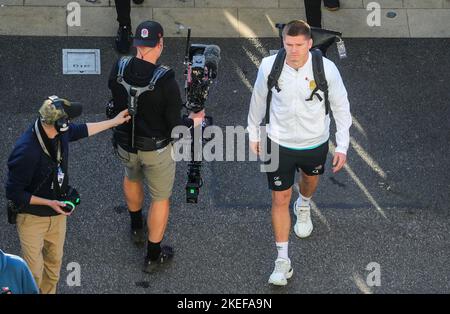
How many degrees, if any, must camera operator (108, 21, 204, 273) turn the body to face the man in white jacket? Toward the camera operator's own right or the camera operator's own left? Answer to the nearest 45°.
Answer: approximately 45° to the camera operator's own right

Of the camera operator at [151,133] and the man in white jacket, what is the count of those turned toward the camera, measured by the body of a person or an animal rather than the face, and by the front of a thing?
1

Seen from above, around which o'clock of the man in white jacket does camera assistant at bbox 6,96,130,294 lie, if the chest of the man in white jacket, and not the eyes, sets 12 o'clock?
The camera assistant is roughly at 2 o'clock from the man in white jacket.

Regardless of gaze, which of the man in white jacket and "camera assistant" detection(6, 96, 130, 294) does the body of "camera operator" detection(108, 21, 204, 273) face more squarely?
the man in white jacket

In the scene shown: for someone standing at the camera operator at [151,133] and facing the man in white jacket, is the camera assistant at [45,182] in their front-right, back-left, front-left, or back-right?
back-right

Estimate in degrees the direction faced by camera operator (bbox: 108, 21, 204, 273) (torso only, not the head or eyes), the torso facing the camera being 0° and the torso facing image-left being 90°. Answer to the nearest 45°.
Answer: approximately 225°
